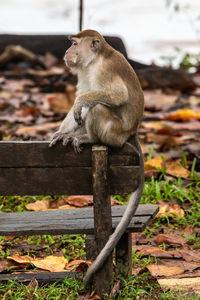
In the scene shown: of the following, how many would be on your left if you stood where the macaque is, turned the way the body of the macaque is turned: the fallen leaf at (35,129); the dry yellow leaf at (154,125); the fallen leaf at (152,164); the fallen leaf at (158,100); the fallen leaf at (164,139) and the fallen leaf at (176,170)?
0

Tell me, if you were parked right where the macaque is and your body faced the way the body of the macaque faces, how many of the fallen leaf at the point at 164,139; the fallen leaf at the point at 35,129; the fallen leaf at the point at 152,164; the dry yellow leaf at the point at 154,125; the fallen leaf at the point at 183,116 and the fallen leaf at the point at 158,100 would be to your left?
0

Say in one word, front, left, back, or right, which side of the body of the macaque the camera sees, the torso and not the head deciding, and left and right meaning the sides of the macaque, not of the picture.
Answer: left

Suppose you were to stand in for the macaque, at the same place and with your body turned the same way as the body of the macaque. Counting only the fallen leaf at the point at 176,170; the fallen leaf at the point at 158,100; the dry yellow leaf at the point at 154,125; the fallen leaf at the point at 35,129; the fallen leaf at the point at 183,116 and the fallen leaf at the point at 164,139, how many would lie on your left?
0

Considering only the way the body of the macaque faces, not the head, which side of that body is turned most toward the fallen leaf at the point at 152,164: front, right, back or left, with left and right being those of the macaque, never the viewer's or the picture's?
right
